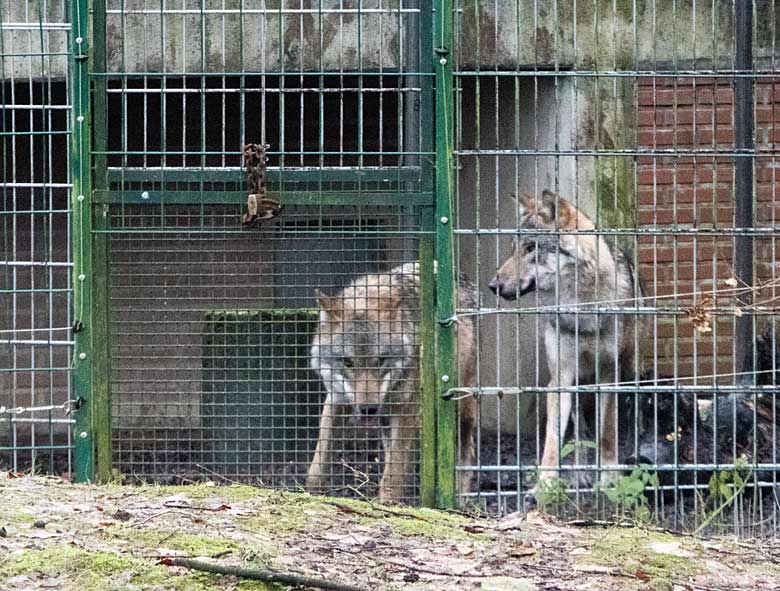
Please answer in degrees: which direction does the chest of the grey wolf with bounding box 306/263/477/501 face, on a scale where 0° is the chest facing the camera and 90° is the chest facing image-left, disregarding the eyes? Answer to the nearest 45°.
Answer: approximately 45°

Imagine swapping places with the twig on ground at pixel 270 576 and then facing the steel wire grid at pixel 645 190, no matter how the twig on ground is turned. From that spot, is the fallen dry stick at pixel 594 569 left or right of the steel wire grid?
right

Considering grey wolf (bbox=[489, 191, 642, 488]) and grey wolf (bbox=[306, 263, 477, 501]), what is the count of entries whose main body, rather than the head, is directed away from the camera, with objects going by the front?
0

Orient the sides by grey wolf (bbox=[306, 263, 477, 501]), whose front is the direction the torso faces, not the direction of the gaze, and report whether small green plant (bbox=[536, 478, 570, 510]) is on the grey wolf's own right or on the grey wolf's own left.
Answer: on the grey wolf's own left

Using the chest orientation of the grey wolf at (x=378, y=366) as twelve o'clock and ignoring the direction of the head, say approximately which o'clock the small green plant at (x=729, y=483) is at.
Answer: The small green plant is roughly at 8 o'clock from the grey wolf.

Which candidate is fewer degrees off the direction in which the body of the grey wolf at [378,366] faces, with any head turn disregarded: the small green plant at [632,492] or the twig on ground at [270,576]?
the twig on ground

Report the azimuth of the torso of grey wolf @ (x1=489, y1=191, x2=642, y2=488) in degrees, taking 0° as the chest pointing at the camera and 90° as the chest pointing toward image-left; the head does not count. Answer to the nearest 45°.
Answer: approximately 45°

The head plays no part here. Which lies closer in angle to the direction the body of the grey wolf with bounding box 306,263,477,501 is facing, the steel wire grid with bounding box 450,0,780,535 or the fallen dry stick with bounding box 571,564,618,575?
the fallen dry stick
